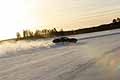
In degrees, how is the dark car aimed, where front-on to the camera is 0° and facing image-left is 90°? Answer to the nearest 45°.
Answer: approximately 270°
